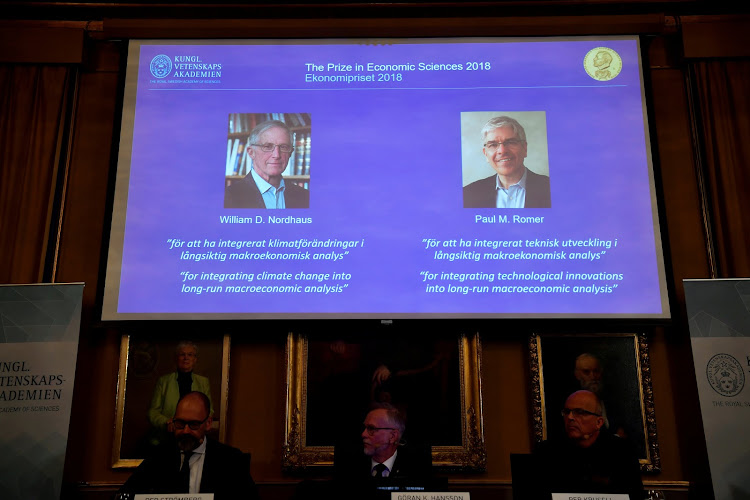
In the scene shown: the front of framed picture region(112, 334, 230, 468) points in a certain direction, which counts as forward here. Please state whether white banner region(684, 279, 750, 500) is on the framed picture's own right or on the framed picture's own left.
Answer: on the framed picture's own left

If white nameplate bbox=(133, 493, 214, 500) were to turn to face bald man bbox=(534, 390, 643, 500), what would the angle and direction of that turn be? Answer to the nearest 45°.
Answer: approximately 90° to its left

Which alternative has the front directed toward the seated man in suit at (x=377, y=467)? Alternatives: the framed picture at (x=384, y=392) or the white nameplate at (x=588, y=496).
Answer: the framed picture

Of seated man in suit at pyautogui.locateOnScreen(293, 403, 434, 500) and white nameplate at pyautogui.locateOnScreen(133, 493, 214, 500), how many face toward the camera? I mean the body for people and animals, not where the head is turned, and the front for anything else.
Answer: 2

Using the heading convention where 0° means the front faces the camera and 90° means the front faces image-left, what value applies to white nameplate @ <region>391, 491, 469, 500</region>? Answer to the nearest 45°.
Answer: approximately 0°

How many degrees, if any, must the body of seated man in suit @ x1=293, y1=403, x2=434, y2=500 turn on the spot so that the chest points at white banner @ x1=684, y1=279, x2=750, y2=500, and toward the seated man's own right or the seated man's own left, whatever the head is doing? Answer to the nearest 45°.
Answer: approximately 90° to the seated man's own left

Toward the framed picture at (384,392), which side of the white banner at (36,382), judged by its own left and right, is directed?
left

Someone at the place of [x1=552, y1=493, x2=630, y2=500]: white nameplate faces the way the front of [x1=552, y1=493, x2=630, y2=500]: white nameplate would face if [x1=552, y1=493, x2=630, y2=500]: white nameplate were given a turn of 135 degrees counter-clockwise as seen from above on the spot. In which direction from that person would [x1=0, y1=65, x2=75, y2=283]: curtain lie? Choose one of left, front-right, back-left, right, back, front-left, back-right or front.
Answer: back-left

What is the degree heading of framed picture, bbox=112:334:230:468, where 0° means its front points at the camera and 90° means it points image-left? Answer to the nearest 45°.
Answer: approximately 0°

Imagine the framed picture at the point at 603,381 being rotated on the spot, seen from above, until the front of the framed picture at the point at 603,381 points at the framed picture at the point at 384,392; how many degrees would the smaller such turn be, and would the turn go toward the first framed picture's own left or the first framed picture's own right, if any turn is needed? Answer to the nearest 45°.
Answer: approximately 90° to the first framed picture's own right
